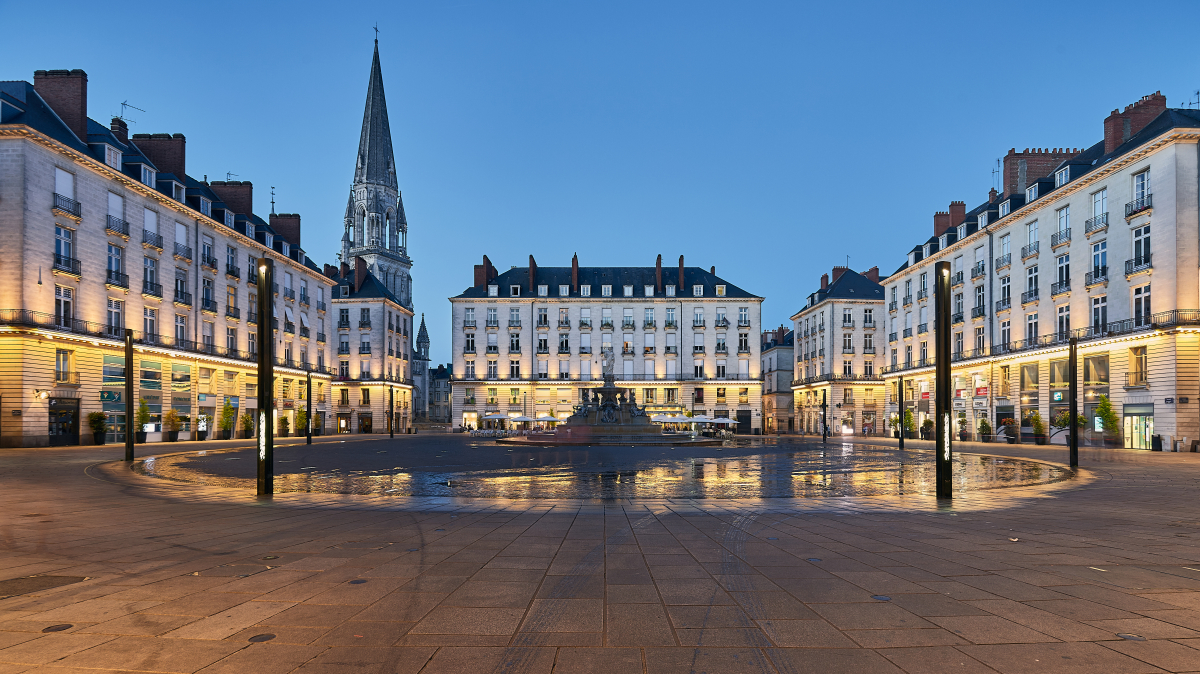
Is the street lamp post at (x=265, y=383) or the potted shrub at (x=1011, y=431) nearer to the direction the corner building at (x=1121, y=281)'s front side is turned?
the street lamp post

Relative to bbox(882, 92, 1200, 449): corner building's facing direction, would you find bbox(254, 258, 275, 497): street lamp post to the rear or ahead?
ahead

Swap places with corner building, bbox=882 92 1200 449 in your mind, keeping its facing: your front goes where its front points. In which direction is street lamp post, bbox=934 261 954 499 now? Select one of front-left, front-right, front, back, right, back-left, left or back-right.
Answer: front-left

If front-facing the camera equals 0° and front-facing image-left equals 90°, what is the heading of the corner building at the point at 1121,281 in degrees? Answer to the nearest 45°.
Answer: approximately 45°

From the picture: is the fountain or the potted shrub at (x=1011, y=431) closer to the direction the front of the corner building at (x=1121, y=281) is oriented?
the fountain
